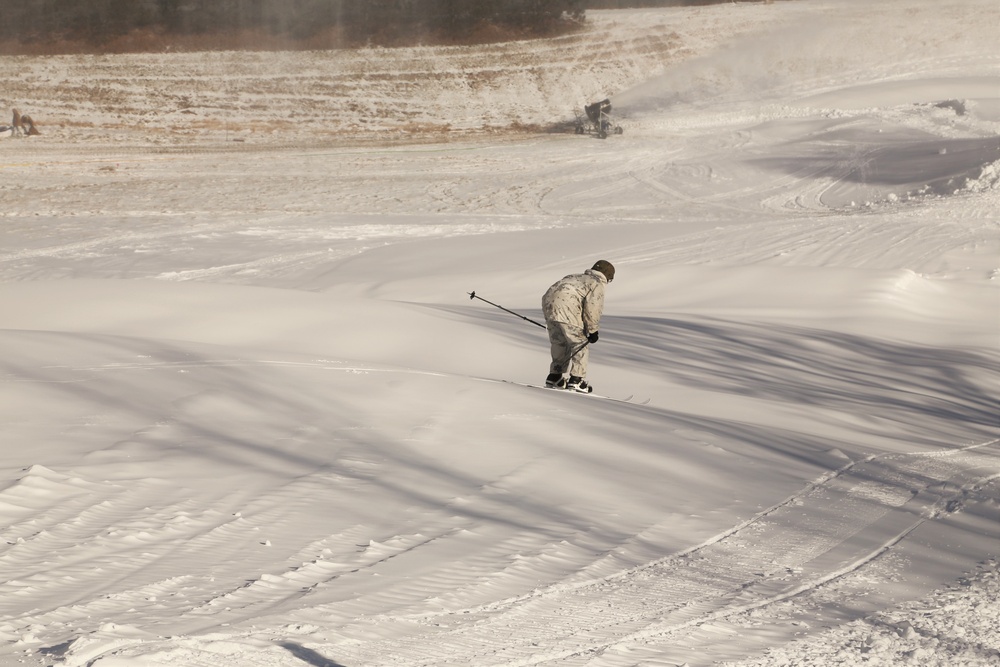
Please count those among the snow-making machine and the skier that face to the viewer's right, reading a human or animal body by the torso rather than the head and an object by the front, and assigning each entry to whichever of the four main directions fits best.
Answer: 2

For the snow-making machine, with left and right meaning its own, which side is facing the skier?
right

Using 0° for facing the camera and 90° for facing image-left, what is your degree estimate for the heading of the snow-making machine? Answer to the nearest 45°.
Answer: approximately 270°

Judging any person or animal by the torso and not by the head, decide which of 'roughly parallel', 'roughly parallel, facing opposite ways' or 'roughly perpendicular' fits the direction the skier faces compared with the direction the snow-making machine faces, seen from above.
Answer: roughly parallel

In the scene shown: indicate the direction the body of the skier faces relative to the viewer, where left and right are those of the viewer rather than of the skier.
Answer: facing to the right of the viewer

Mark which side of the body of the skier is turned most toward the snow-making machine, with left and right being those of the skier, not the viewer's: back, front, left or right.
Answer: left
